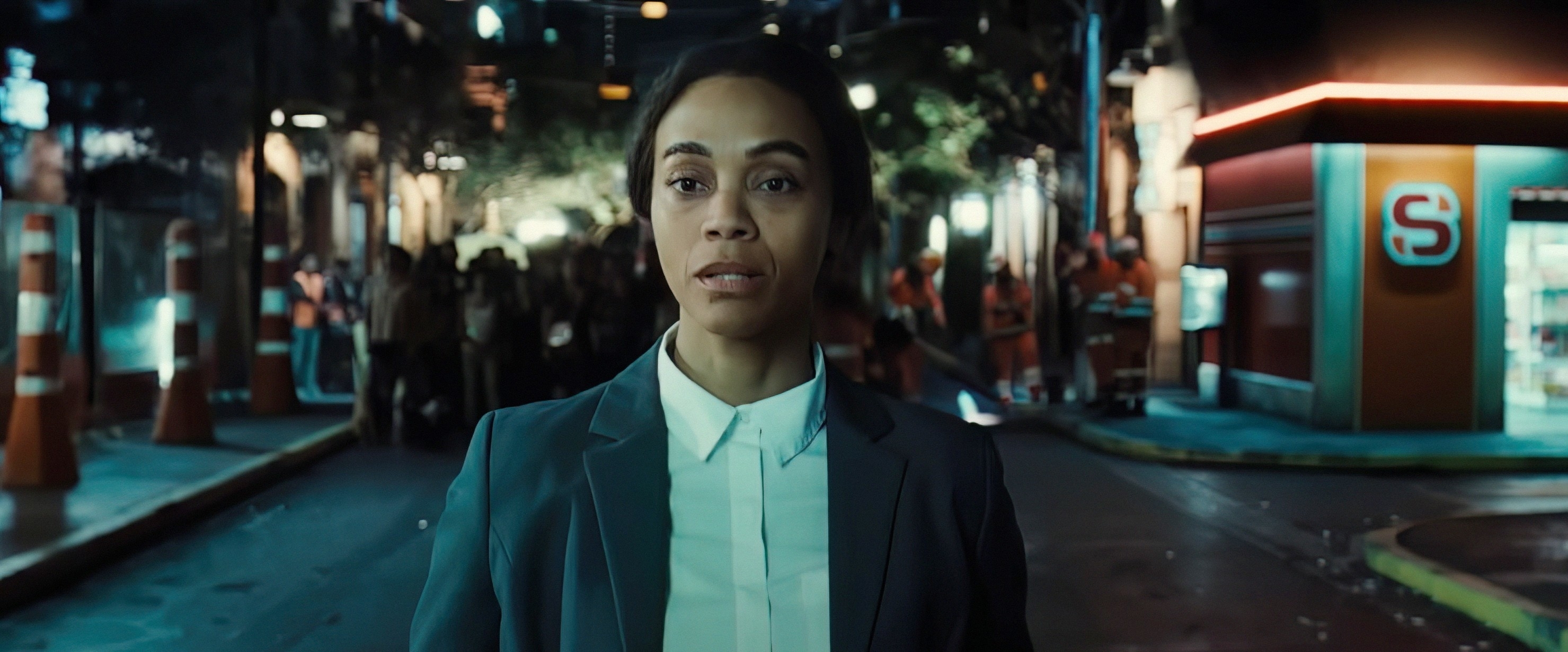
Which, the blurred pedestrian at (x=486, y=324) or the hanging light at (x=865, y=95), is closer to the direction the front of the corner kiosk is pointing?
the blurred pedestrian

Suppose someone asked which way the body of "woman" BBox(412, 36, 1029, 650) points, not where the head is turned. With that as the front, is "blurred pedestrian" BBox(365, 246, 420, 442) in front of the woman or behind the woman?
behind

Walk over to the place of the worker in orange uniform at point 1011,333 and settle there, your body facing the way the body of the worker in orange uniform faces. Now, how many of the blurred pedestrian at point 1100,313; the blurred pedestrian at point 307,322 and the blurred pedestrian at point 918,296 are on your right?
2

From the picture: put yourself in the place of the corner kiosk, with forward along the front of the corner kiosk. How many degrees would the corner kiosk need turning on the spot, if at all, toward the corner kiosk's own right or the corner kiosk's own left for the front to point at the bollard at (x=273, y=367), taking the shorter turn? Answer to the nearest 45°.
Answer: approximately 45° to the corner kiosk's own right

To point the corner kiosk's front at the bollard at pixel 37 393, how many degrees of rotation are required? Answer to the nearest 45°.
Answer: approximately 45° to its right

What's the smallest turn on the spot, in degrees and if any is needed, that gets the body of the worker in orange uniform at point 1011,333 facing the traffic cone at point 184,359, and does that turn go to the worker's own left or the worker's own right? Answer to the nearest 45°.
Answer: approximately 45° to the worker's own right

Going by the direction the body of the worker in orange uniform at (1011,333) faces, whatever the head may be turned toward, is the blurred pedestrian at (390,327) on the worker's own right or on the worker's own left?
on the worker's own right

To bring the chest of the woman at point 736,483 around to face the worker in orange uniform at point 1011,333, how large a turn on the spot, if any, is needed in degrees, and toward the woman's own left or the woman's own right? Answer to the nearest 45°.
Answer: approximately 180°

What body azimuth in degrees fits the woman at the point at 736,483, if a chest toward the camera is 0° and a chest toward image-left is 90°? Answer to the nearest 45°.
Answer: approximately 0°

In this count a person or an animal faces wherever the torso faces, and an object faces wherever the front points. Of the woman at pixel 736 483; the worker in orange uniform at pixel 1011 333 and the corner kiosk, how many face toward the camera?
3

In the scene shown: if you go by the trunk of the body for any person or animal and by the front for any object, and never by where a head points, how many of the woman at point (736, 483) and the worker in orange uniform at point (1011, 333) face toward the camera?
2
